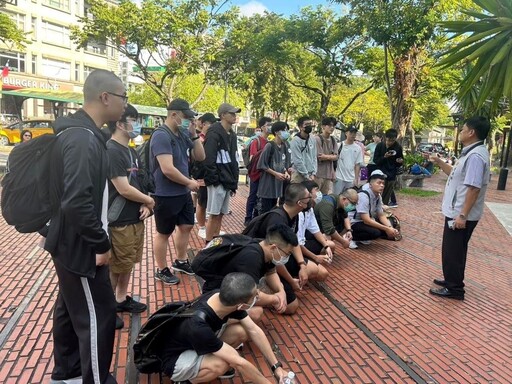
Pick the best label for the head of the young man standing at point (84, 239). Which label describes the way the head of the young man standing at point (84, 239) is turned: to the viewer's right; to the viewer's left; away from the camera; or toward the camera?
to the viewer's right

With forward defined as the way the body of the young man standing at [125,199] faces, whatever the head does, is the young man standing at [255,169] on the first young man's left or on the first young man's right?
on the first young man's left

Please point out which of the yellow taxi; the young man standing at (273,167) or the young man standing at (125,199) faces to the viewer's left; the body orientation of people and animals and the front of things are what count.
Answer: the yellow taxi

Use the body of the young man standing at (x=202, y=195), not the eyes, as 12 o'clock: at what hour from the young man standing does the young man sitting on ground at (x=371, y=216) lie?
The young man sitting on ground is roughly at 11 o'clock from the young man standing.

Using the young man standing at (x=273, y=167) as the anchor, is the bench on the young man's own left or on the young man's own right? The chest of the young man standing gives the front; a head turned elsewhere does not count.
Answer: on the young man's own left

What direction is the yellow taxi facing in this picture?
to the viewer's left

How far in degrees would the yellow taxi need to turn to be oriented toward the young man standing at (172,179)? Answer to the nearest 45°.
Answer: approximately 90° to its left

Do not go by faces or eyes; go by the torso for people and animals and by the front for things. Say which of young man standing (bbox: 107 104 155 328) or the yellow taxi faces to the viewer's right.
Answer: the young man standing

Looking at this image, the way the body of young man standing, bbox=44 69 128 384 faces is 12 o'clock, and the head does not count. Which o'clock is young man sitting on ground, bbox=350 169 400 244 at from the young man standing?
The young man sitting on ground is roughly at 11 o'clock from the young man standing.

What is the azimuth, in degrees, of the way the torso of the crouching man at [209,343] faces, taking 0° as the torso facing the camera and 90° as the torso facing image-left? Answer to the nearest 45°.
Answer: approximately 270°

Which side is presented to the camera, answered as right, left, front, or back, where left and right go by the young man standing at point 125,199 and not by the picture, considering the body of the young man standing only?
right
